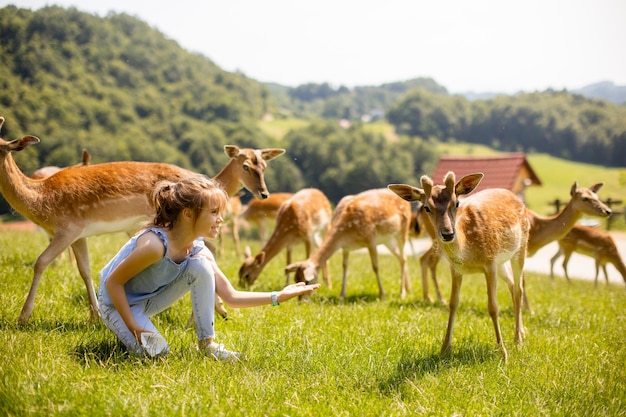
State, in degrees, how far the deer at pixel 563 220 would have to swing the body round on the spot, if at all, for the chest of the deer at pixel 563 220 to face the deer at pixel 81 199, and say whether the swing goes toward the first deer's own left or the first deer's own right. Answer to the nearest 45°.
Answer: approximately 135° to the first deer's own right

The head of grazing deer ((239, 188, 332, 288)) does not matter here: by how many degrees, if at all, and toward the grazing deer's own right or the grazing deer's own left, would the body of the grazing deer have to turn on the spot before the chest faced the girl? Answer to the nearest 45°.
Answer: approximately 45° to the grazing deer's own left

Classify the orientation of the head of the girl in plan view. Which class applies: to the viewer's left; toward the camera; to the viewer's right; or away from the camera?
to the viewer's right

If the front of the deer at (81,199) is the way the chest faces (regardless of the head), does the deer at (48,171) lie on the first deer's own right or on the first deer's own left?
on the first deer's own right

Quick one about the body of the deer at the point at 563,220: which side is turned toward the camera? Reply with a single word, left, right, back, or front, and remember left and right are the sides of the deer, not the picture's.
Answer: right

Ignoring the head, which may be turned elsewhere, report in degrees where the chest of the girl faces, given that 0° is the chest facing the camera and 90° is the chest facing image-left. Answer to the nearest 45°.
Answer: approximately 270°
